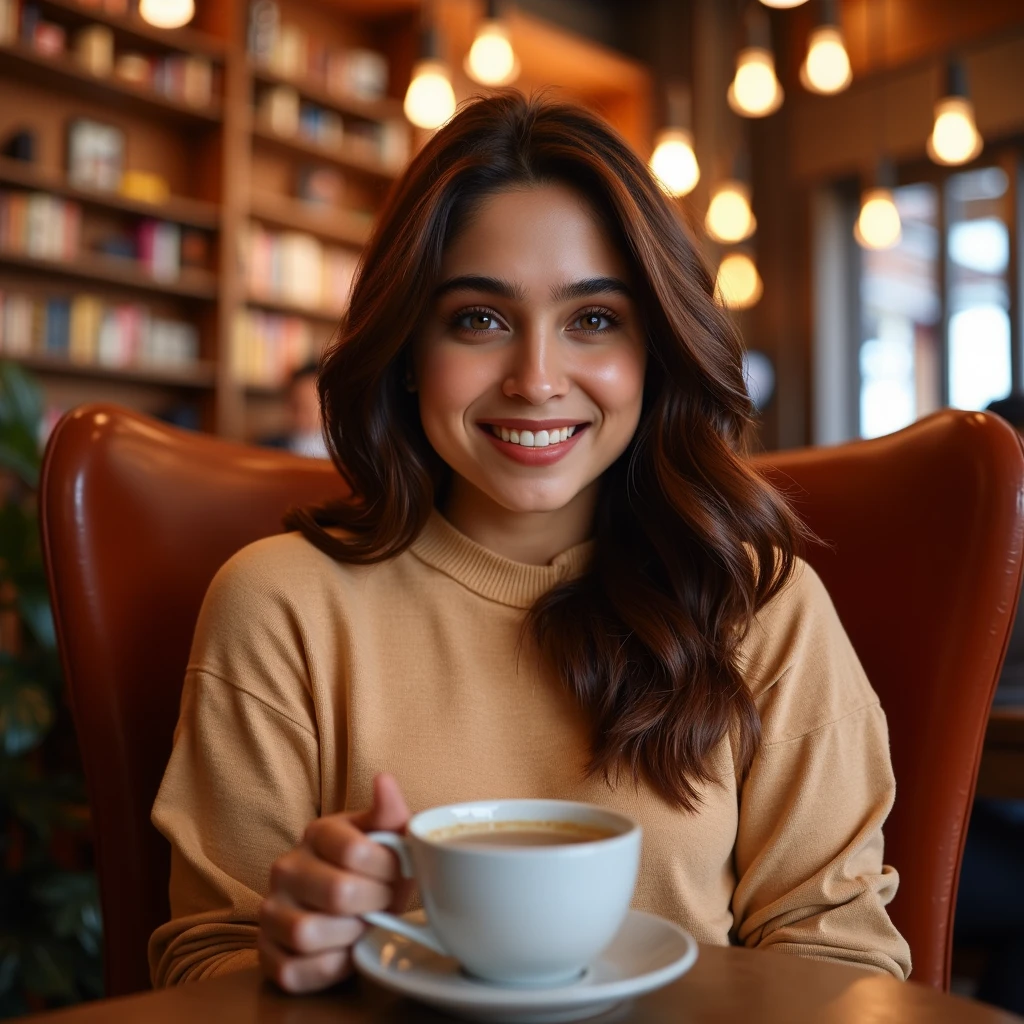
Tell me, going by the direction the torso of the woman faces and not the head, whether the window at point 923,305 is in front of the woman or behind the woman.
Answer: behind

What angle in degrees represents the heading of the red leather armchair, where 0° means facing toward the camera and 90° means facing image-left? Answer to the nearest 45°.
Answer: approximately 0°

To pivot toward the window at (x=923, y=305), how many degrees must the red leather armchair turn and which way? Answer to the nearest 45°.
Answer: approximately 180°

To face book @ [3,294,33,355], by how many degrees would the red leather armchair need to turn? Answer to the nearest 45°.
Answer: approximately 135° to its right

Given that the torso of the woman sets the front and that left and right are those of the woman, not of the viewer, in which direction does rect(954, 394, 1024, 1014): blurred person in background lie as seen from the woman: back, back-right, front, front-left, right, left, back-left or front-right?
back-left

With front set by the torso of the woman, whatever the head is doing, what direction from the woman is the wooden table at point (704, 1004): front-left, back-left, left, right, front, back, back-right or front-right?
front

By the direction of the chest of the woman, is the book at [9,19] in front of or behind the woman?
behind

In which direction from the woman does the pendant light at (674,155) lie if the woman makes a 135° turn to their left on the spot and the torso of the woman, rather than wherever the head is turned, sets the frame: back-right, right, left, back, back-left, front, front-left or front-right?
front-left

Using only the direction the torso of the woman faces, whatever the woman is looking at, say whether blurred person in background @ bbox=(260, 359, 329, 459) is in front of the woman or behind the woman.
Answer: behind

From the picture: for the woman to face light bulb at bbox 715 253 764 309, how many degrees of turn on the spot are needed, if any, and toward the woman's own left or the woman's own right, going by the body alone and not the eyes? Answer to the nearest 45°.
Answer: approximately 180°

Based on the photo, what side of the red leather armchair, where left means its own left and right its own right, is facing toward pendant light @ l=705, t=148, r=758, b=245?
back
